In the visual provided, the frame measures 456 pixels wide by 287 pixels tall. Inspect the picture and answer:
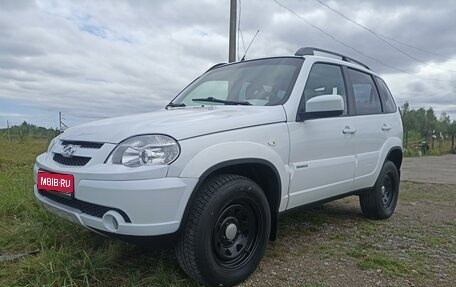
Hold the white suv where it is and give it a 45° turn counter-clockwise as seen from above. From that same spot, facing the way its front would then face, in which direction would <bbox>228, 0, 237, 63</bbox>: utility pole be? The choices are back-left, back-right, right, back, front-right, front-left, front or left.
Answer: back

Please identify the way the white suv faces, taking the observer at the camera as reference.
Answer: facing the viewer and to the left of the viewer
